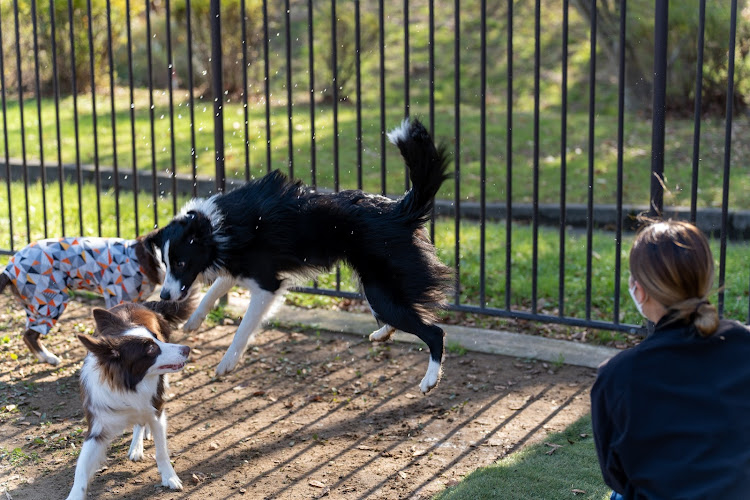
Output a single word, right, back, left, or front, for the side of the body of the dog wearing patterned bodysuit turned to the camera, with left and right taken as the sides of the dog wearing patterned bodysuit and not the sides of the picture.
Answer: right

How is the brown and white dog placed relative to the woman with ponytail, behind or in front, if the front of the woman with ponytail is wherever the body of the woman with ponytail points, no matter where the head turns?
in front

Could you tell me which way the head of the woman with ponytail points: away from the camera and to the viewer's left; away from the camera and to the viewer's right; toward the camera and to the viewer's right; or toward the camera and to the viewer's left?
away from the camera and to the viewer's left

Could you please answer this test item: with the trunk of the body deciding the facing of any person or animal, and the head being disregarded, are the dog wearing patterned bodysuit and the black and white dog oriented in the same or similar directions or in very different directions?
very different directions

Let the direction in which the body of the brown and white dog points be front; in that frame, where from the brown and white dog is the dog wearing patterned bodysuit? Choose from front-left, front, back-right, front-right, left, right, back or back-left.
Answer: back

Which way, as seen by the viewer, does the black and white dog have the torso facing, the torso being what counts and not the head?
to the viewer's left

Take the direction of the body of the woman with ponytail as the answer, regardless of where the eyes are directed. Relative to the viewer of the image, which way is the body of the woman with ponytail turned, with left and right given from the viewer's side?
facing away from the viewer and to the left of the viewer

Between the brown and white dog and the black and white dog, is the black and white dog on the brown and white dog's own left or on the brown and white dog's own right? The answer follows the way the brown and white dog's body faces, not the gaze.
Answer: on the brown and white dog's own left

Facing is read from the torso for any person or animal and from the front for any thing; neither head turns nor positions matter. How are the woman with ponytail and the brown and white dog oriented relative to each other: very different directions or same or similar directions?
very different directions

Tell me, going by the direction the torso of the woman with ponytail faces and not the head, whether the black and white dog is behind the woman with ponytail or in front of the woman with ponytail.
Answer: in front

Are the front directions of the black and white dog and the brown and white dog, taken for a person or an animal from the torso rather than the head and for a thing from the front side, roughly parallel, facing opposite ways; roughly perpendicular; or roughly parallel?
roughly perpendicular
